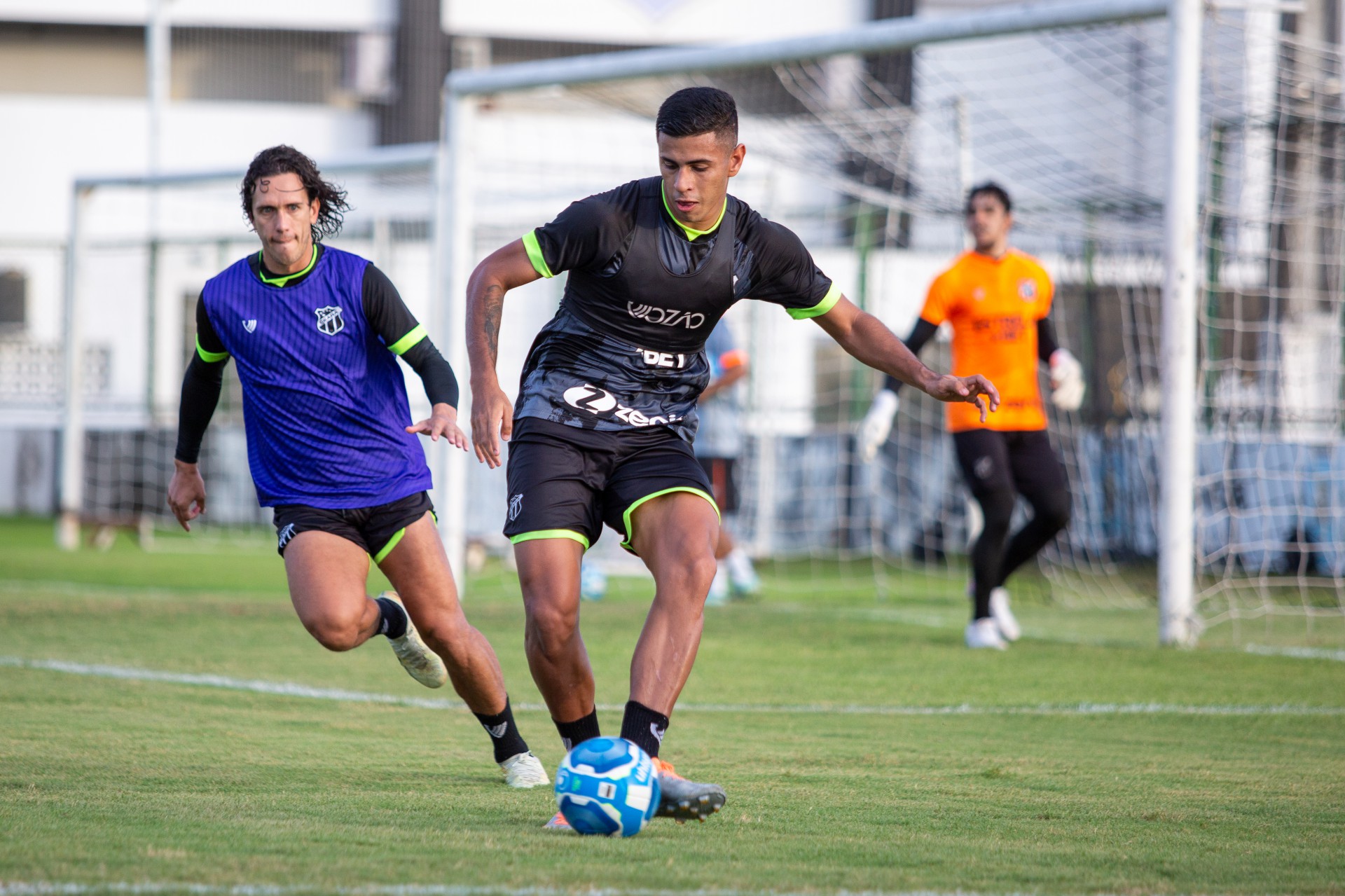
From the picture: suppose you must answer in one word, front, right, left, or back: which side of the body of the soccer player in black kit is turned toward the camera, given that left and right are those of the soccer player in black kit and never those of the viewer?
front

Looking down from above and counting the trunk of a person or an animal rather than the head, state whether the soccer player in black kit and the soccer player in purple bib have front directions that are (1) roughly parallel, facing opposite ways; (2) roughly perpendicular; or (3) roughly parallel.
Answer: roughly parallel

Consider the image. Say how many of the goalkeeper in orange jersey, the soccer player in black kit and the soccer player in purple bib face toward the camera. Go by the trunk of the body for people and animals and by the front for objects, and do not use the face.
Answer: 3

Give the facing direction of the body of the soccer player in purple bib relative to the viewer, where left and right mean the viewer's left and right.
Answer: facing the viewer

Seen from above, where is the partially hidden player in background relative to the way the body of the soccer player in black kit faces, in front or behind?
behind

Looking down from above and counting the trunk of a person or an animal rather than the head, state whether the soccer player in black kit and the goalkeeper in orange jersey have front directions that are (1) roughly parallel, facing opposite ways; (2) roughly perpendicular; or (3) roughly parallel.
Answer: roughly parallel

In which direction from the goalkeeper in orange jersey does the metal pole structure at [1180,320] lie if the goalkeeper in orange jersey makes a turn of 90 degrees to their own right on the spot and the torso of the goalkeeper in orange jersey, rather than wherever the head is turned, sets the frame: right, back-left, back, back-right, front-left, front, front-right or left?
back

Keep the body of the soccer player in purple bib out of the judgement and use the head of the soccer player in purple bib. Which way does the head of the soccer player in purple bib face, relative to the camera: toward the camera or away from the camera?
toward the camera

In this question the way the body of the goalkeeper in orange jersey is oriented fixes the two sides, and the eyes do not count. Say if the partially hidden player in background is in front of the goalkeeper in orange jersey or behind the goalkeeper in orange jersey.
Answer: behind

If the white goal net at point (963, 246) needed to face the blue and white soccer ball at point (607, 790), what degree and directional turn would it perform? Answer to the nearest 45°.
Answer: approximately 45° to its left

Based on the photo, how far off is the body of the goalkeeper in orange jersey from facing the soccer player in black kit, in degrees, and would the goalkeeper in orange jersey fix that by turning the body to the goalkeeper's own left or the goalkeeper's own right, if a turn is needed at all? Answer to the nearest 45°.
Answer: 0° — they already face them
